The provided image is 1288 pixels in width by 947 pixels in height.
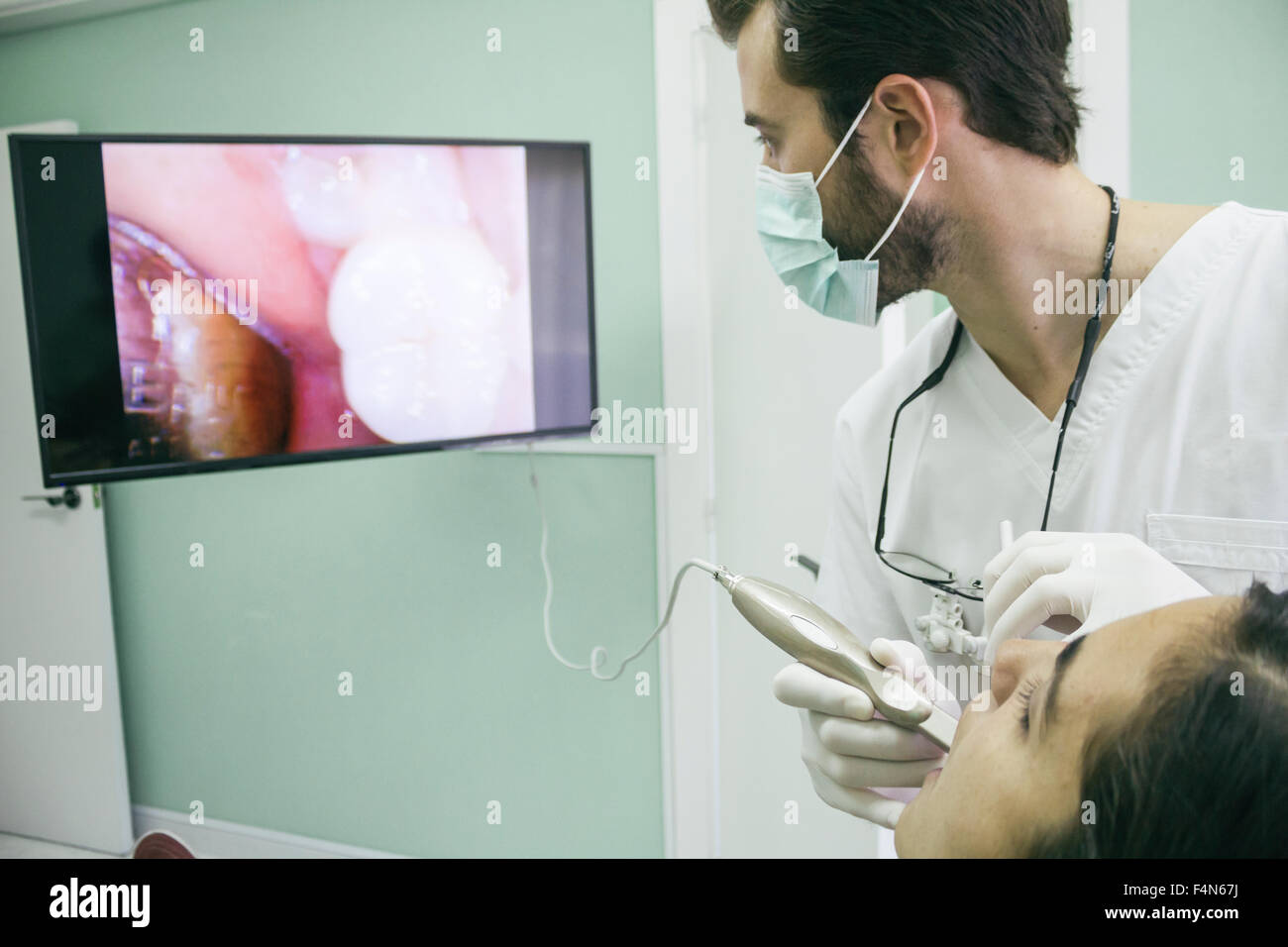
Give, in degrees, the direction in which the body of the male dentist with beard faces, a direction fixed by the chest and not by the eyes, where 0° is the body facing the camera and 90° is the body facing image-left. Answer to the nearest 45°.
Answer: approximately 45°

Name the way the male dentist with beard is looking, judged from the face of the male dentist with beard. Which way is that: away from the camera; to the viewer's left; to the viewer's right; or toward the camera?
to the viewer's left

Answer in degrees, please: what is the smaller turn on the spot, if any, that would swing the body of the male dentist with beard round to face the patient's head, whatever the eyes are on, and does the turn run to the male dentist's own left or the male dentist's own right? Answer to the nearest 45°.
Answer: approximately 45° to the male dentist's own left
